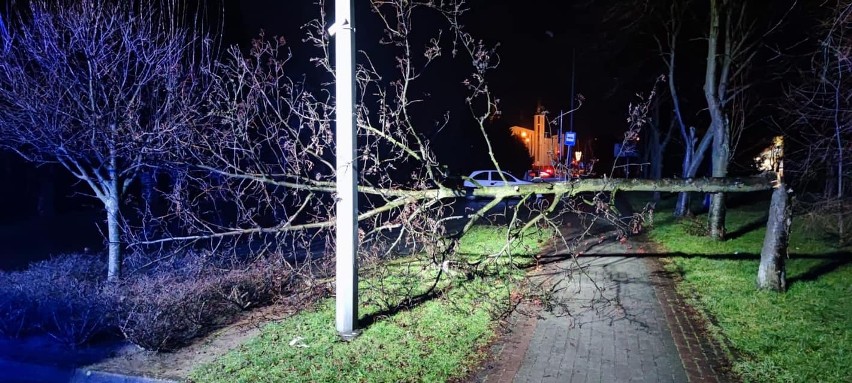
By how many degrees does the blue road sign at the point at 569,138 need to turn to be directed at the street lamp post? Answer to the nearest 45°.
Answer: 0° — it already faces it

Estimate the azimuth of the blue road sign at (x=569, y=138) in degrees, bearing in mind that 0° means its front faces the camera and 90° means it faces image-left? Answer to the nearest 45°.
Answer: approximately 0°

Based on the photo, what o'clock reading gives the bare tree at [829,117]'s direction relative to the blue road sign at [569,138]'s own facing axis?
The bare tree is roughly at 11 o'clock from the blue road sign.
